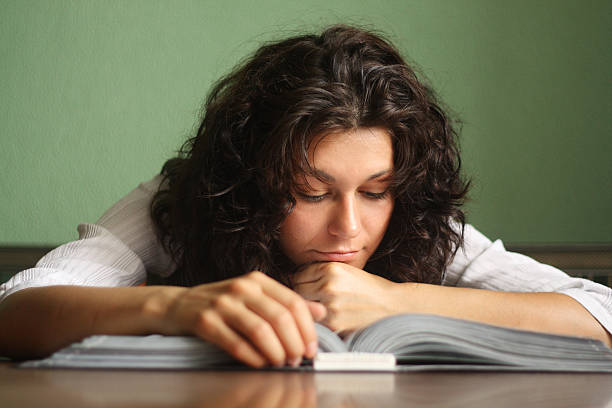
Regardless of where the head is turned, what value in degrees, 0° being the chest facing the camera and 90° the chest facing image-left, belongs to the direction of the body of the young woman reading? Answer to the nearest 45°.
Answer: approximately 0°

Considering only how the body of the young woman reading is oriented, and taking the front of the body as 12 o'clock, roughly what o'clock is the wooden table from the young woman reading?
The wooden table is roughly at 12 o'clock from the young woman reading.
